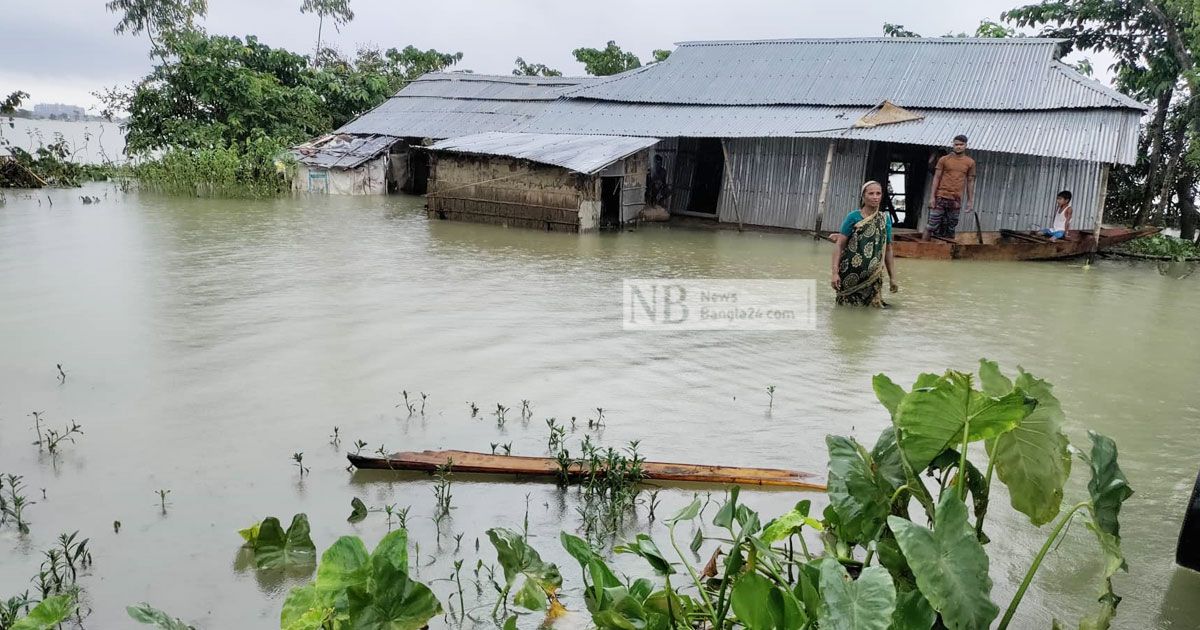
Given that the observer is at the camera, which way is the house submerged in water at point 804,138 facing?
facing the viewer

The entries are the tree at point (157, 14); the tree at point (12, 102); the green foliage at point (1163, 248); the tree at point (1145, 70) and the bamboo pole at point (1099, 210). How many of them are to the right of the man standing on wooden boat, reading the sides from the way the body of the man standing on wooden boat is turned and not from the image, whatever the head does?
2

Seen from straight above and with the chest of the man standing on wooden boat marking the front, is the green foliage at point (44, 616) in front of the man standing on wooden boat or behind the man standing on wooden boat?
in front

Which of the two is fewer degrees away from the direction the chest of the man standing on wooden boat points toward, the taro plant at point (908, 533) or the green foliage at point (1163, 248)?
the taro plant

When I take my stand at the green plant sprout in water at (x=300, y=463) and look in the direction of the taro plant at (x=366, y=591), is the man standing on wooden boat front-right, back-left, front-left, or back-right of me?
back-left

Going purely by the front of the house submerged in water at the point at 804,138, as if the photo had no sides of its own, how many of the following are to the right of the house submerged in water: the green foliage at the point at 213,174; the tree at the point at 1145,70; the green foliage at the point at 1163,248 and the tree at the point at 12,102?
2

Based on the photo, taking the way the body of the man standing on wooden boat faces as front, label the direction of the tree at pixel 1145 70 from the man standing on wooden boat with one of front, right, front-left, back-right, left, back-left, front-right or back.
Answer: back-left

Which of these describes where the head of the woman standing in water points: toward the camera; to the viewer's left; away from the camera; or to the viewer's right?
toward the camera

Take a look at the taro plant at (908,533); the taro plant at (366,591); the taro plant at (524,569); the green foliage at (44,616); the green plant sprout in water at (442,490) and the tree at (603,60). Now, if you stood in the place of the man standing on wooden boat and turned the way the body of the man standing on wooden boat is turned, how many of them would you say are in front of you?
5

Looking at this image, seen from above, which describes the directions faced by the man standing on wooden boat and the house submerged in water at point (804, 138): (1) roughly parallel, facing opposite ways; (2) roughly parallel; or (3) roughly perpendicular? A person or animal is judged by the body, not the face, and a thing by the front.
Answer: roughly parallel

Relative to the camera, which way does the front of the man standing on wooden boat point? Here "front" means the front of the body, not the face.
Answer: toward the camera

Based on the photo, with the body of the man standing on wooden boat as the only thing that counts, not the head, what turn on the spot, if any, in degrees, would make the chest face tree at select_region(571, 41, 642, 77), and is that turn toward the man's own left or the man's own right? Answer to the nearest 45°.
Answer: approximately 135° to the man's own right

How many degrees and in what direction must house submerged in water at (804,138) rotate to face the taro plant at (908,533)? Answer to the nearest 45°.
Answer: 0° — it already faces it
